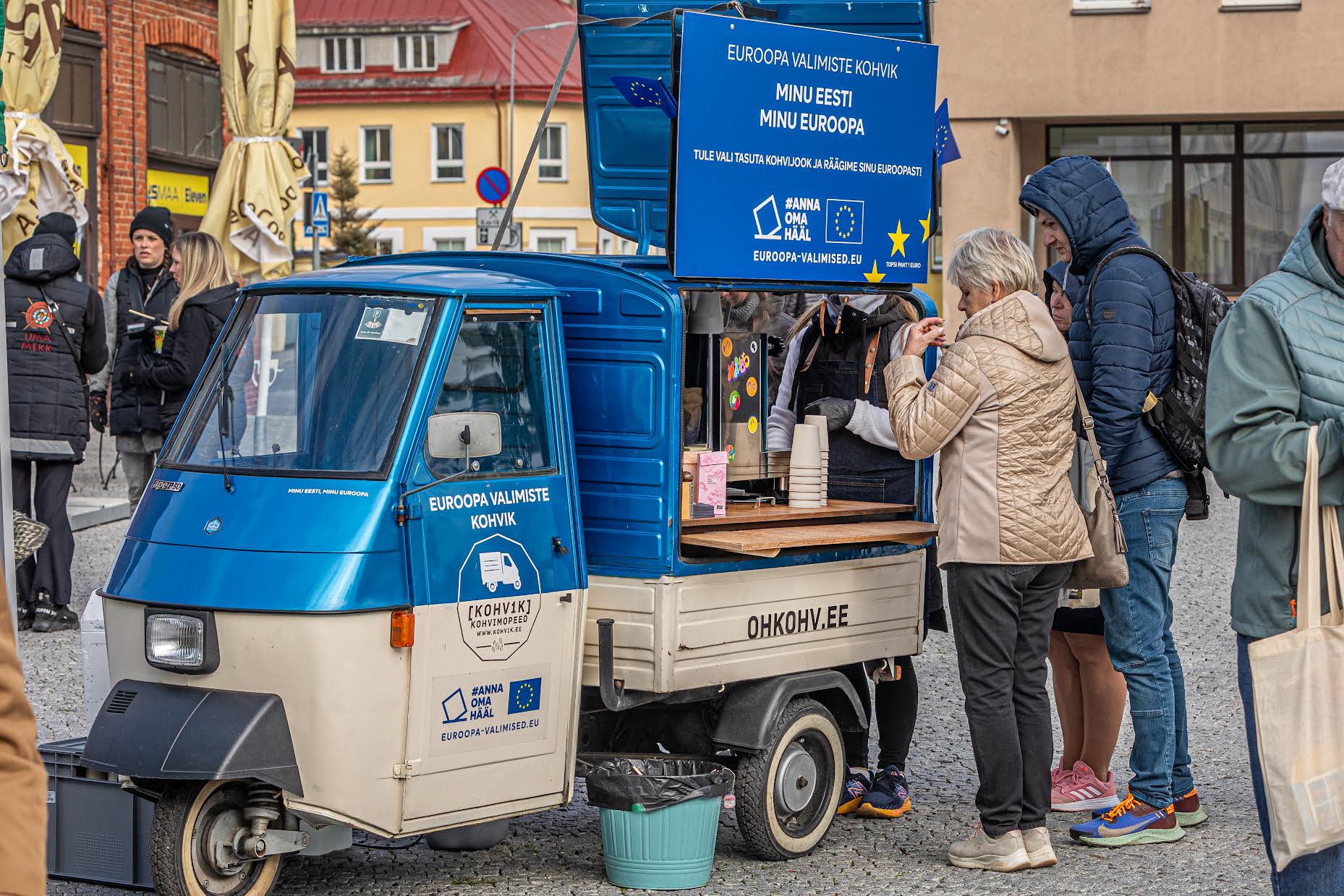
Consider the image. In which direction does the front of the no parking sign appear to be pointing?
toward the camera

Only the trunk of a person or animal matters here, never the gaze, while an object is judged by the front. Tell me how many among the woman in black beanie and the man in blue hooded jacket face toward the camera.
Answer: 1

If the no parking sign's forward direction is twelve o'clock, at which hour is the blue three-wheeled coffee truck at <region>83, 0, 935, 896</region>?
The blue three-wheeled coffee truck is roughly at 12 o'clock from the no parking sign.

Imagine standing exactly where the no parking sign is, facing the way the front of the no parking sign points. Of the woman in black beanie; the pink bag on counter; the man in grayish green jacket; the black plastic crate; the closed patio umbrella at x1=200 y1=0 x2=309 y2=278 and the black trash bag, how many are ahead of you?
6

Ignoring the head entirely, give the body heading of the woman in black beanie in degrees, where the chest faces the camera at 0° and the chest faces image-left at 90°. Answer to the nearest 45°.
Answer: approximately 0°

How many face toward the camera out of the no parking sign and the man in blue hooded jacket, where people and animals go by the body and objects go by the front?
1

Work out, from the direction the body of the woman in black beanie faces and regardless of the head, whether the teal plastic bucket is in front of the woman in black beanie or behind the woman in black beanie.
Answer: in front

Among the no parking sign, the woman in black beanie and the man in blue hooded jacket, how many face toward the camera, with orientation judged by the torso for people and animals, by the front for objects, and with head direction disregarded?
2

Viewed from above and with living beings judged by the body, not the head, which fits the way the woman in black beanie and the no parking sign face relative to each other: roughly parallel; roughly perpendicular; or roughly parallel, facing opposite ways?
roughly parallel

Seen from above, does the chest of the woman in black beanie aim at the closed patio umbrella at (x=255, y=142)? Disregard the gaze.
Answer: no

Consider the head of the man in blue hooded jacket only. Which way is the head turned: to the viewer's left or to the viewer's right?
to the viewer's left

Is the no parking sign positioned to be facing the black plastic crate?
yes

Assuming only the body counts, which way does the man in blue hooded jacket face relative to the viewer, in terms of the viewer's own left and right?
facing to the left of the viewer

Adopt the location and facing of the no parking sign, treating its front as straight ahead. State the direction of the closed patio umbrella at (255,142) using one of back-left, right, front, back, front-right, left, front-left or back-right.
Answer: front
